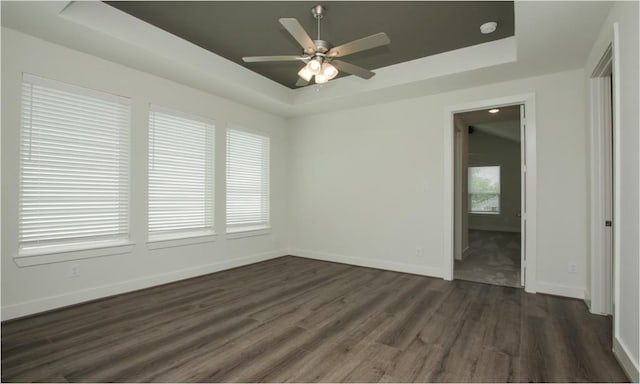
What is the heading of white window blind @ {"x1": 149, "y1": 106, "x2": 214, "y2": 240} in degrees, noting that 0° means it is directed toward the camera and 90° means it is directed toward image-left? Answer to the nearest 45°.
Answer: approximately 315°

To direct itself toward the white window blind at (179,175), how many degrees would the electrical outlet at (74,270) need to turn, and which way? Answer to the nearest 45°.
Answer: approximately 90° to its left

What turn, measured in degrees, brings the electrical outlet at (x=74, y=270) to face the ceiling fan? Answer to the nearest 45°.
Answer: approximately 45° to its left

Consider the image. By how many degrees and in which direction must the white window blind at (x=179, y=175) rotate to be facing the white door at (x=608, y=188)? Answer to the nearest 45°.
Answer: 0° — it already faces it

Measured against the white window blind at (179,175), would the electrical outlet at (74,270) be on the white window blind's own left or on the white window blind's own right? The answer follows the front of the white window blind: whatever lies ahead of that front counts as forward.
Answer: on the white window blind's own right

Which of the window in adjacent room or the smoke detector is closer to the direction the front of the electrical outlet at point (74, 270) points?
the smoke detector

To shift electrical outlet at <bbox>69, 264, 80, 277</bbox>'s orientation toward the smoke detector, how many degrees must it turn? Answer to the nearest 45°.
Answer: approximately 45° to its left

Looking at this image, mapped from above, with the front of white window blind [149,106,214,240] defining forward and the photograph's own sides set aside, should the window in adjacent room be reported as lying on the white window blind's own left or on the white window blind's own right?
on the white window blind's own left

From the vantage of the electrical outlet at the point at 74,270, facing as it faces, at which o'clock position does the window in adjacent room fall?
The window in adjacent room is roughly at 9 o'clock from the electrical outlet.

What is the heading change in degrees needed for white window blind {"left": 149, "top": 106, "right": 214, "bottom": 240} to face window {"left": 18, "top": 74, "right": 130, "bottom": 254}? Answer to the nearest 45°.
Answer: approximately 90° to its right
